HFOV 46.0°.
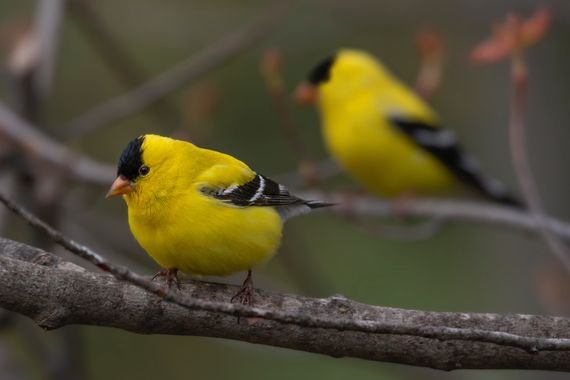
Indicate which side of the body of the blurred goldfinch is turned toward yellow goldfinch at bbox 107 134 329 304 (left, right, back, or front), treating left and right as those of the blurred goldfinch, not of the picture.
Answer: left

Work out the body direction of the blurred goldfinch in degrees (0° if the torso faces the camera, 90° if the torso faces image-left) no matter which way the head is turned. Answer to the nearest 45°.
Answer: approximately 90°

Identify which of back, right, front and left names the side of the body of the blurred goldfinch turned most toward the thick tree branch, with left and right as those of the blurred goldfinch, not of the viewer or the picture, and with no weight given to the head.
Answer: left
